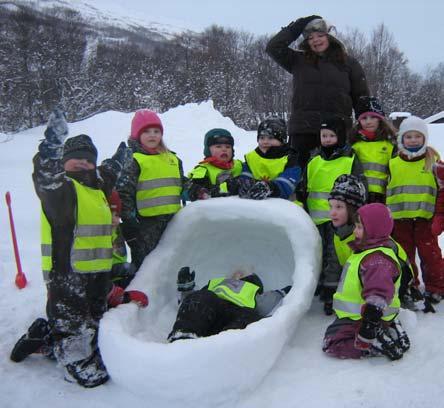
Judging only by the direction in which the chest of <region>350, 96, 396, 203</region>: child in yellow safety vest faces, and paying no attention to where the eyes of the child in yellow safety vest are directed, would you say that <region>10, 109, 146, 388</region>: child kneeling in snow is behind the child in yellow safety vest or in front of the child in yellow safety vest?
in front

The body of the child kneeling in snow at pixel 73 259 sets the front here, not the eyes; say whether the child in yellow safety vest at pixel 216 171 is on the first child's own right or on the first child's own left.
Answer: on the first child's own left

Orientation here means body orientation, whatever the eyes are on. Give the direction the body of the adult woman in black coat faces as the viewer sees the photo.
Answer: toward the camera

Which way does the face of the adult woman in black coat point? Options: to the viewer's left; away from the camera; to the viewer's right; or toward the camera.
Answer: toward the camera

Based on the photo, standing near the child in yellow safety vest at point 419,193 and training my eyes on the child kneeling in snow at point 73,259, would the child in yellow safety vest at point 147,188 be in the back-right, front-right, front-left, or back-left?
front-right

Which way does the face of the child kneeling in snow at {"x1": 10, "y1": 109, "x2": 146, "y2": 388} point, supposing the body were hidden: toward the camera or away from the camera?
toward the camera

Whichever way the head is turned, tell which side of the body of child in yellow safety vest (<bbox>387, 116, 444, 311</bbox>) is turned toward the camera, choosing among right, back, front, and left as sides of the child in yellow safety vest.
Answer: front

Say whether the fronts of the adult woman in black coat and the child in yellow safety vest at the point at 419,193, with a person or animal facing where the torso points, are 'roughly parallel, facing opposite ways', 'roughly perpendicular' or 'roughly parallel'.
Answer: roughly parallel

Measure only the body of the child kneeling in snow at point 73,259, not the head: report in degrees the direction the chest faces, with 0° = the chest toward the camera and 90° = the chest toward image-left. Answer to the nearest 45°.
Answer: approximately 315°
